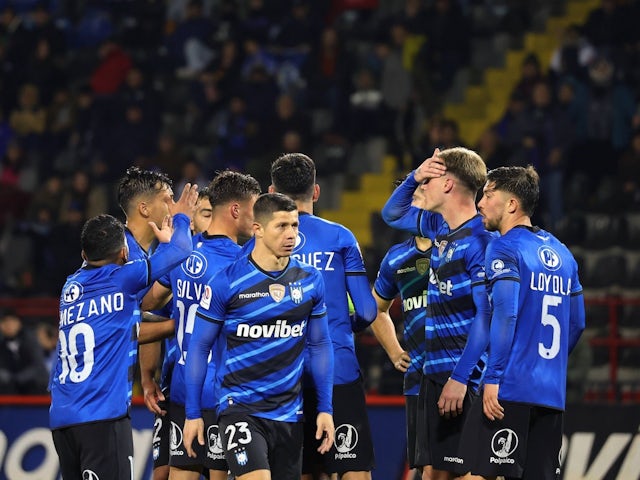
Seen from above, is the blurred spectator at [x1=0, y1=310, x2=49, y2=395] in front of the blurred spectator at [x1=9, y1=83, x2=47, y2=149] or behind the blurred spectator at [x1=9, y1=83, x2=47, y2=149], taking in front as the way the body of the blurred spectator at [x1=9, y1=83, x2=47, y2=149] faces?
in front

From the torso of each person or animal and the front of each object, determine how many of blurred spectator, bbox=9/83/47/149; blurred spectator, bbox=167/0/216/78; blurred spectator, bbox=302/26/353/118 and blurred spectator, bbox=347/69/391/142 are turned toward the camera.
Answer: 4

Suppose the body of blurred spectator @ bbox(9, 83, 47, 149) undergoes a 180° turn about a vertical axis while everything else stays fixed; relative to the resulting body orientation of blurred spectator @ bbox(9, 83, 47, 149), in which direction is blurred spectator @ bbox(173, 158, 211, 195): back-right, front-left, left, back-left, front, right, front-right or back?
back-right

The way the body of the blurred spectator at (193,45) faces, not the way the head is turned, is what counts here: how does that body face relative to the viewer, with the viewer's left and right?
facing the viewer

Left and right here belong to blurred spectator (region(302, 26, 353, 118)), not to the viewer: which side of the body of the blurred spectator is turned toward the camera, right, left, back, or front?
front

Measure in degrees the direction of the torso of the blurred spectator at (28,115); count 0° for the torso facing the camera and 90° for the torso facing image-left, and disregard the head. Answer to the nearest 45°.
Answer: approximately 0°

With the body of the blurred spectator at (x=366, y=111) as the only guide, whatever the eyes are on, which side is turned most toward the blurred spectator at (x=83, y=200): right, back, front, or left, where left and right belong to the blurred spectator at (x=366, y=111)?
right

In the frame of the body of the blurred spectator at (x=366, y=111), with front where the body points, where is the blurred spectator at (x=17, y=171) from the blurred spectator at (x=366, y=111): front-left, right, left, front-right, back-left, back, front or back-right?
right

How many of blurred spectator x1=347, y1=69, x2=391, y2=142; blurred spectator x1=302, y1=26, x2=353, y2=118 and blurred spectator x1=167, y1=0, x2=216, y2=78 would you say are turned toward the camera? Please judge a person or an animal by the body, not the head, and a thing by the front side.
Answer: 3
